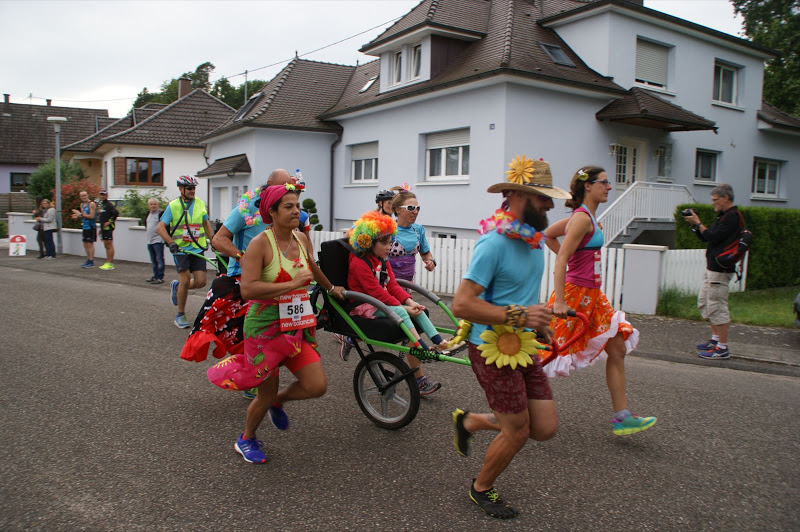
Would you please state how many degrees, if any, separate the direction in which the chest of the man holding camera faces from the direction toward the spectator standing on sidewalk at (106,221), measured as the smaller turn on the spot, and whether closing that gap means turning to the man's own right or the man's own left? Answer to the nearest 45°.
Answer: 0° — they already face them

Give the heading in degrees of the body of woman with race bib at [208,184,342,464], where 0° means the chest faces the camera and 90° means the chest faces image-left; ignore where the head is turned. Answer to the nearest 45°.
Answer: approximately 315°

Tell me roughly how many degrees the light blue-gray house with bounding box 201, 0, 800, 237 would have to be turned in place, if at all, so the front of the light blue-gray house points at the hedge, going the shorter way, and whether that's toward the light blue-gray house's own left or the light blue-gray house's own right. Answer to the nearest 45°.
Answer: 0° — it already faces it

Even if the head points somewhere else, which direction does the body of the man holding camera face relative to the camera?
to the viewer's left

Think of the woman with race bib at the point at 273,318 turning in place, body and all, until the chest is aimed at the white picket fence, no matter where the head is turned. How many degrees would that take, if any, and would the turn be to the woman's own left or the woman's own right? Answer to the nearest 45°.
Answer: approximately 90° to the woman's own left
